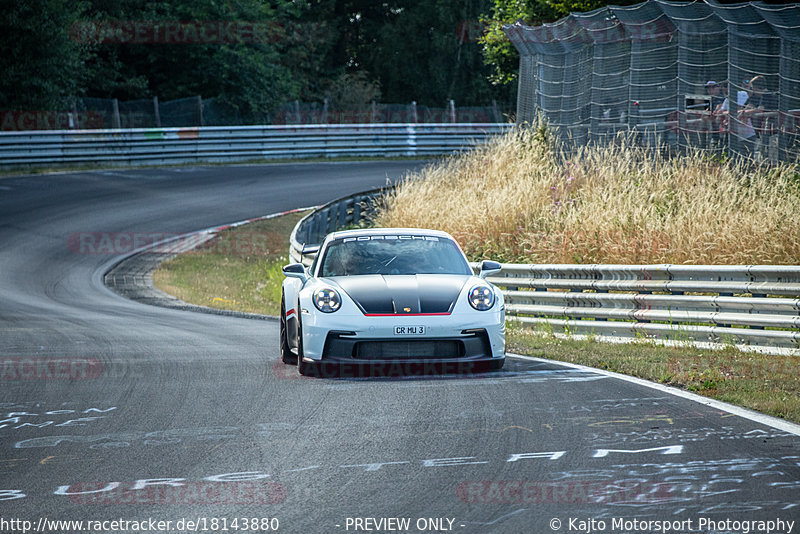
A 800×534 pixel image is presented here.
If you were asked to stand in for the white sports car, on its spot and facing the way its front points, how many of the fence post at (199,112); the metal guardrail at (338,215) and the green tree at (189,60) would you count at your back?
3

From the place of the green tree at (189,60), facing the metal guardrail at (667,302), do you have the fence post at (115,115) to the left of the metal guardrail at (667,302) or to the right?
right

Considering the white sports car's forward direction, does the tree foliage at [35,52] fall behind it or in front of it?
behind

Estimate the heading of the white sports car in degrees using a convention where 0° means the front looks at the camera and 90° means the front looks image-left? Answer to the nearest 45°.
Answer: approximately 0°

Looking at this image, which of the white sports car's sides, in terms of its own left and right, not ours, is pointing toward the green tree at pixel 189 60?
back

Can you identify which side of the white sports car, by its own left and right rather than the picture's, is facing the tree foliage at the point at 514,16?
back

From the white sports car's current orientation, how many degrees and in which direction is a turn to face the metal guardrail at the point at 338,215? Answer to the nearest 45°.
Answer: approximately 180°
